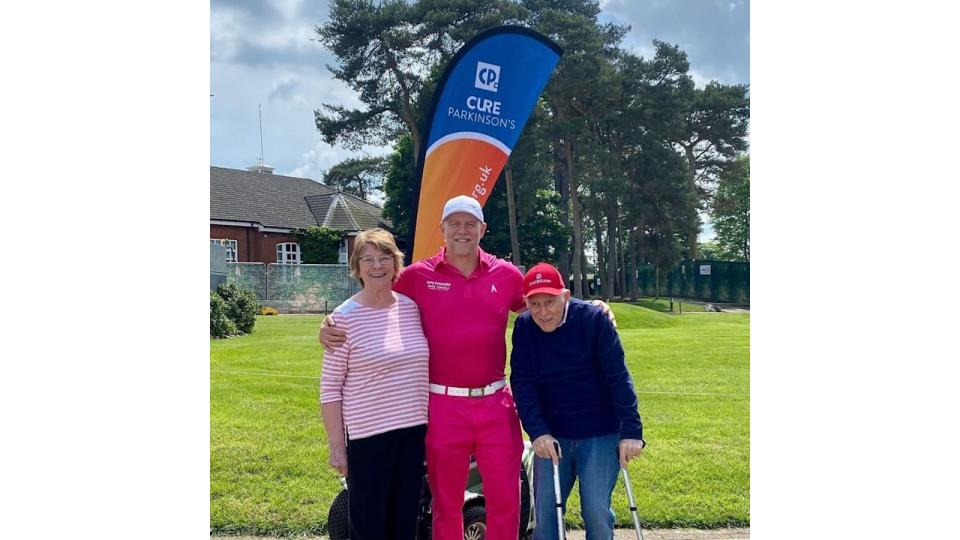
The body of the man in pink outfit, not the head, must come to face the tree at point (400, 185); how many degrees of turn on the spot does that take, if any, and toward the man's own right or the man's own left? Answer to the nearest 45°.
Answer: approximately 180°

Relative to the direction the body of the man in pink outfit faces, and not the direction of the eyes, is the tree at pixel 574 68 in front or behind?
behind

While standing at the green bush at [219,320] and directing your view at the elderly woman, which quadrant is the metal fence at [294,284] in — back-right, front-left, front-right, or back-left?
back-left

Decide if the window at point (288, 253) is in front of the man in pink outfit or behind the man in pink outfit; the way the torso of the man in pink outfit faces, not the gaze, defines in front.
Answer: behind

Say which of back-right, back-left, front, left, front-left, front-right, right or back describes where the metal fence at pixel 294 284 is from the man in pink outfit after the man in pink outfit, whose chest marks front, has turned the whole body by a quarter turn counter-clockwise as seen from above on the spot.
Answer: left

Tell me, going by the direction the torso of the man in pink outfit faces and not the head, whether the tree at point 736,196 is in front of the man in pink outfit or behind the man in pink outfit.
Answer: behind

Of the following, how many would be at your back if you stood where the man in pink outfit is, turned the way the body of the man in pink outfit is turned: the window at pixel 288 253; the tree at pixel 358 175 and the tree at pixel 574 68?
3

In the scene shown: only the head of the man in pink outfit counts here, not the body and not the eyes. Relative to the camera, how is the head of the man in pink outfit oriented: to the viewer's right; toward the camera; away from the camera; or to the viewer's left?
toward the camera

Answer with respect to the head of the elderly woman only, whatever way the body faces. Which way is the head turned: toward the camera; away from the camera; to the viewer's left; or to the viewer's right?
toward the camera

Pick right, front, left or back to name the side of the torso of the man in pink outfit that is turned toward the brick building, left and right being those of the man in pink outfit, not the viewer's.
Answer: back

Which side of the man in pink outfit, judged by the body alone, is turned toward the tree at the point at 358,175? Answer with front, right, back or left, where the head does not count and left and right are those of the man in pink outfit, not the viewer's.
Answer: back

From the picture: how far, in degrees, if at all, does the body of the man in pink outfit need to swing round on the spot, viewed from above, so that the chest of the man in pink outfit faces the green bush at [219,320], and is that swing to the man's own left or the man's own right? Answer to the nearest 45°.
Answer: approximately 180°

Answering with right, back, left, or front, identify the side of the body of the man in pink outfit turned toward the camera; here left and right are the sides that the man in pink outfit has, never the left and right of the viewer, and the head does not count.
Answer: front
